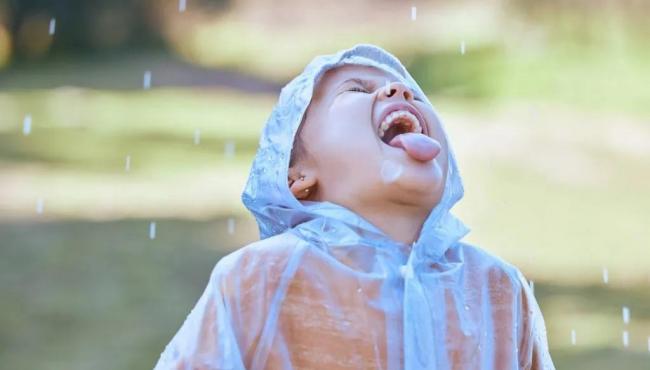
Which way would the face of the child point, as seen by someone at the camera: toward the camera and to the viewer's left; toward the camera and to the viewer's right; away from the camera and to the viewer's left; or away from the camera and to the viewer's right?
toward the camera and to the viewer's right

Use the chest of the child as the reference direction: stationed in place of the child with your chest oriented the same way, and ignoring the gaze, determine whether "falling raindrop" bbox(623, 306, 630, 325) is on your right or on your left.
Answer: on your left

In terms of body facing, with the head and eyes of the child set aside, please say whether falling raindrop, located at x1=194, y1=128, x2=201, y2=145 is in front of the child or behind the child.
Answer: behind

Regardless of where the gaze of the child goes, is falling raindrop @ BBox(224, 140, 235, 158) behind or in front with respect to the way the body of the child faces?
behind

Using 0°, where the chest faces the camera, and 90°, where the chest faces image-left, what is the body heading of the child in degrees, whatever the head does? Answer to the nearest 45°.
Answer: approximately 315°
